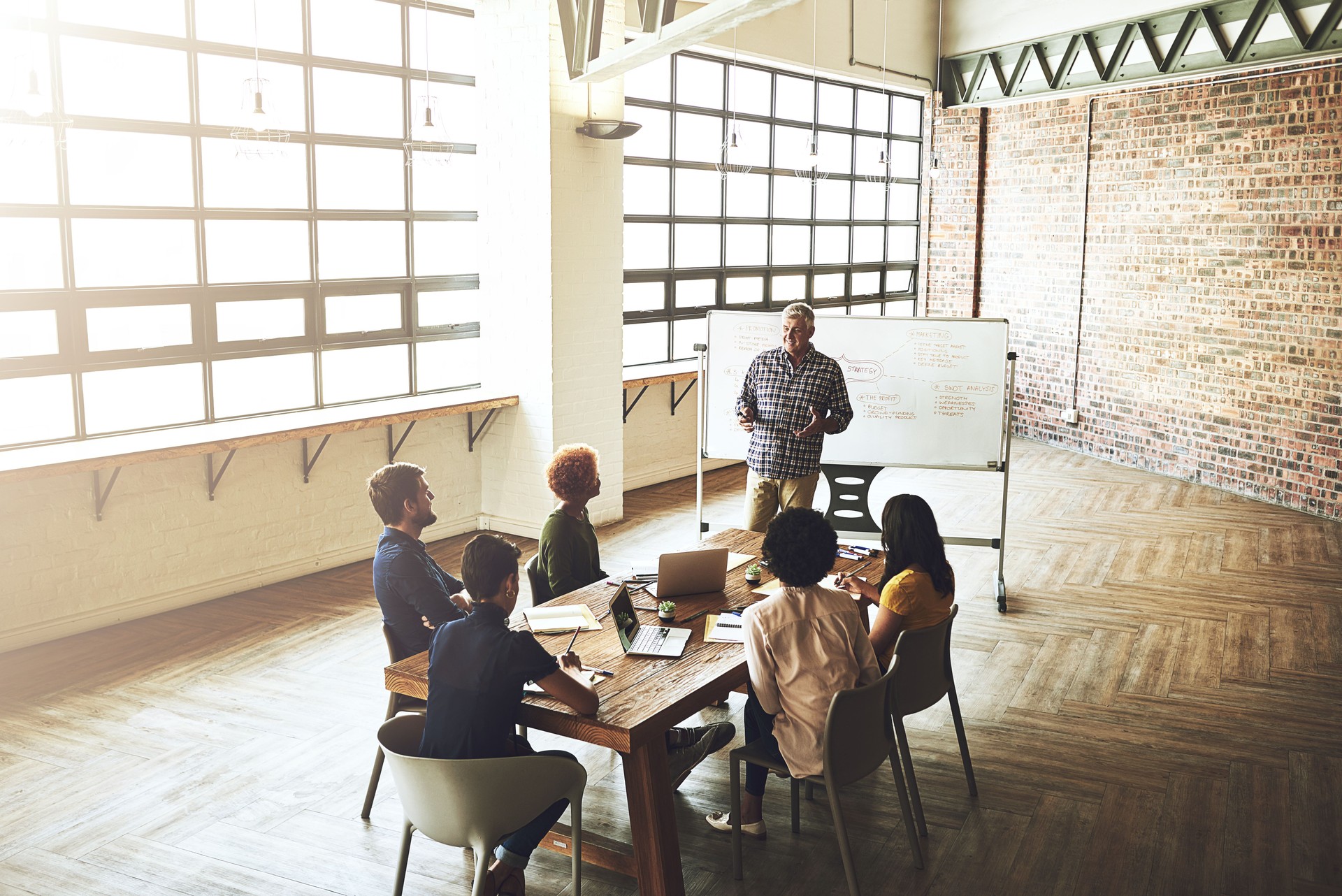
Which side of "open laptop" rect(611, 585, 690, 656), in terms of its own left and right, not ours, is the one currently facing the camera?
right

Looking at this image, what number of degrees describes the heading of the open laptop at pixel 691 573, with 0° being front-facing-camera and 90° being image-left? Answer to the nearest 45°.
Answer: approximately 135°

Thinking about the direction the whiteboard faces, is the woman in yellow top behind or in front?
in front

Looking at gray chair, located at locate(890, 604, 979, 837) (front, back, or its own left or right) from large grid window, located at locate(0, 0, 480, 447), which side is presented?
front

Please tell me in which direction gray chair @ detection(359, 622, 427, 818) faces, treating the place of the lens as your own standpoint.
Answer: facing to the right of the viewer

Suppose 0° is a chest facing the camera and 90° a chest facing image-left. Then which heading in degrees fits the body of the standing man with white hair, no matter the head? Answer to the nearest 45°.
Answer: approximately 45°

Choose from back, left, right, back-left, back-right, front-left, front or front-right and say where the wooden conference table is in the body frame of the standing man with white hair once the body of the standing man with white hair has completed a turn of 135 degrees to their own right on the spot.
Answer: back

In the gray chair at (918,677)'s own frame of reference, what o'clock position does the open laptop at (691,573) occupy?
The open laptop is roughly at 11 o'clock from the gray chair.

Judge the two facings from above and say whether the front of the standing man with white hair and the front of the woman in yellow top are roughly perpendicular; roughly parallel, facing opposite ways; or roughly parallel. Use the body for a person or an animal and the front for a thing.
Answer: roughly perpendicular

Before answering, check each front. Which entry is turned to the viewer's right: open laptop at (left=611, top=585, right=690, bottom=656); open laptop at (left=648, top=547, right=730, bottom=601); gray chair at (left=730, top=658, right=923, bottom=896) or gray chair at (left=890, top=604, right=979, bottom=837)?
open laptop at (left=611, top=585, right=690, bottom=656)
